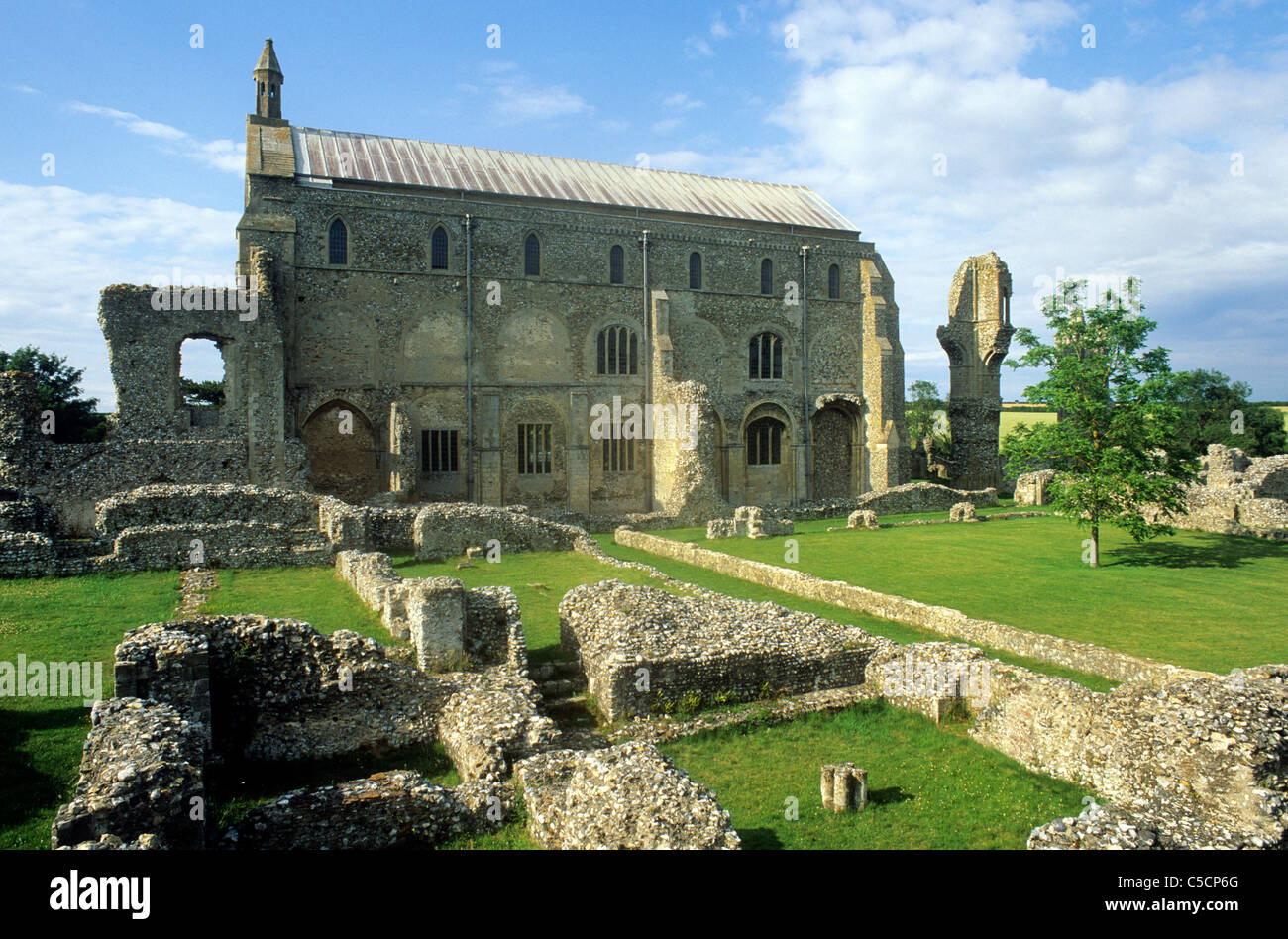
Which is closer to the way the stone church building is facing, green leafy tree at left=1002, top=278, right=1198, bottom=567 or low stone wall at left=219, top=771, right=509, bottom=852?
the low stone wall
